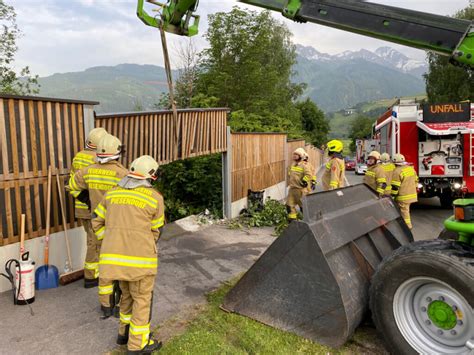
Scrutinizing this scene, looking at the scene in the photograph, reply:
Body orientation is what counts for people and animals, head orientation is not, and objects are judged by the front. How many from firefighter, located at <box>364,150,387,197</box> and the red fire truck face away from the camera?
1

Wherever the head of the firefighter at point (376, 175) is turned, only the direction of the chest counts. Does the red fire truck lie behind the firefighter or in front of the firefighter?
behind

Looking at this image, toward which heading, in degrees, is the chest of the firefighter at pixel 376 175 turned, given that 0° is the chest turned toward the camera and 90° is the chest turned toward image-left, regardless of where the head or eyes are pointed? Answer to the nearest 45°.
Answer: approximately 45°

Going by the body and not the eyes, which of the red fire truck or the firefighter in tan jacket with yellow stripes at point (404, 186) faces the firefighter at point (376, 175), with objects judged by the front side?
the firefighter in tan jacket with yellow stripes

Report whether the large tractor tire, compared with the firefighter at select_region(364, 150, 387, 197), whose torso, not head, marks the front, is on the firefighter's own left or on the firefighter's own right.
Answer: on the firefighter's own left

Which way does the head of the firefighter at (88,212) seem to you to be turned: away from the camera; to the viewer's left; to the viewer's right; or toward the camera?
away from the camera

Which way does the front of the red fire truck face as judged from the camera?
facing away from the viewer
